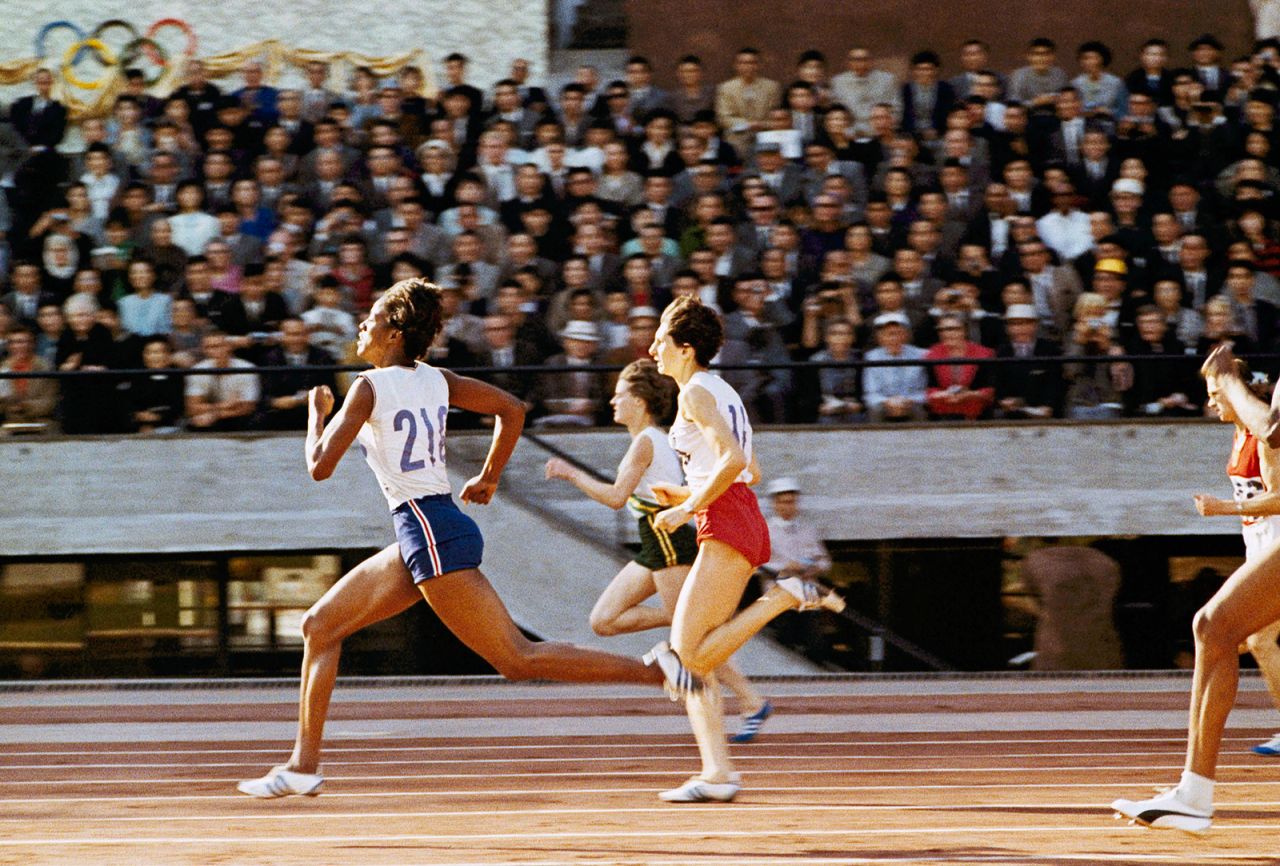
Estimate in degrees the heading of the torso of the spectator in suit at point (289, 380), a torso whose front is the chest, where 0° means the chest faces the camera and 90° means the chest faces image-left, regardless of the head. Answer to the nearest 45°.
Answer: approximately 0°

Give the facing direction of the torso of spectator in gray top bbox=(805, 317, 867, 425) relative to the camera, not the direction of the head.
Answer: toward the camera

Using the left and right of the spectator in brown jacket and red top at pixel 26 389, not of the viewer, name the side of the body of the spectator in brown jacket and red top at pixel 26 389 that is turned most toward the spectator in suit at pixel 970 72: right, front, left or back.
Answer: left

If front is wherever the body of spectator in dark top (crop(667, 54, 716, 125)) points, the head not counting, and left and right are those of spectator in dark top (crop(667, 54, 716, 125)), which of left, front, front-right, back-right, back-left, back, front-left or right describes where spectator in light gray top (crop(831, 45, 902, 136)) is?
left

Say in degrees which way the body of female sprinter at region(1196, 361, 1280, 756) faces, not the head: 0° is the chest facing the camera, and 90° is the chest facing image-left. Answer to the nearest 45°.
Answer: approximately 90°

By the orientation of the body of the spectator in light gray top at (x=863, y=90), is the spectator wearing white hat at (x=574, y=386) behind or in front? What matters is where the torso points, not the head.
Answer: in front

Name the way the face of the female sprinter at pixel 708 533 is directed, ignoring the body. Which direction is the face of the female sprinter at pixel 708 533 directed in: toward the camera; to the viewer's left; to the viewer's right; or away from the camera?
to the viewer's left

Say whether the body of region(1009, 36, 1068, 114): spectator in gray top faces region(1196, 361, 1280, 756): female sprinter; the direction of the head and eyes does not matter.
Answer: yes

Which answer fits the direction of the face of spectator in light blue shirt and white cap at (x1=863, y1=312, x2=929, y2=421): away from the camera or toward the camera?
toward the camera

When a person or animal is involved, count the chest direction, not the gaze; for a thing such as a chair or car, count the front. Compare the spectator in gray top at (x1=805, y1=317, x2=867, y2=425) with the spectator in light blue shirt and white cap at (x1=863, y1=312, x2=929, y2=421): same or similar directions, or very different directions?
same or similar directions

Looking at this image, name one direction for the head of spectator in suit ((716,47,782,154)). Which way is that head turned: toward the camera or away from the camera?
toward the camera

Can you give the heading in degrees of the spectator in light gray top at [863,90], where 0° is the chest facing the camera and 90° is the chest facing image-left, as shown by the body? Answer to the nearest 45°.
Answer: approximately 0°

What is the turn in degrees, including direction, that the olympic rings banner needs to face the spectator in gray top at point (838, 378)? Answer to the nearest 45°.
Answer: approximately 45° to its left

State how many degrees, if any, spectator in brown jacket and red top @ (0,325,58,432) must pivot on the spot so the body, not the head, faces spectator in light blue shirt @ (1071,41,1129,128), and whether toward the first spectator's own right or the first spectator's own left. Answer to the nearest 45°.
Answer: approximately 90° to the first spectator's own left

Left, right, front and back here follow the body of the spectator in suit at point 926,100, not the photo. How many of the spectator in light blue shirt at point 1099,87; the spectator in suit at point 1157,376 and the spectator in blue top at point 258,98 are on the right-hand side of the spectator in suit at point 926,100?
1

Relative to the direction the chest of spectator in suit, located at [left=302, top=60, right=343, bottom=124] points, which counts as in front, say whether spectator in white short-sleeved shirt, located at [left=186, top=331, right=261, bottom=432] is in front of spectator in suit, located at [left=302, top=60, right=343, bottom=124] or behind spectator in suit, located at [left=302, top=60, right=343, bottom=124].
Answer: in front

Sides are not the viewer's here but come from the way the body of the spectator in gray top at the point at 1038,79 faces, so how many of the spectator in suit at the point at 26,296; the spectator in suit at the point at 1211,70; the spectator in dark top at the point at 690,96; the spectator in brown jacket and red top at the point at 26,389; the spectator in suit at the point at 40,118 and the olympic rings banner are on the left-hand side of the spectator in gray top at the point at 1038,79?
1

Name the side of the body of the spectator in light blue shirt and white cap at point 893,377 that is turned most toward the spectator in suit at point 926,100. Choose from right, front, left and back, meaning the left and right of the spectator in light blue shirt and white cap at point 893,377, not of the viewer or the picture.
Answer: back
